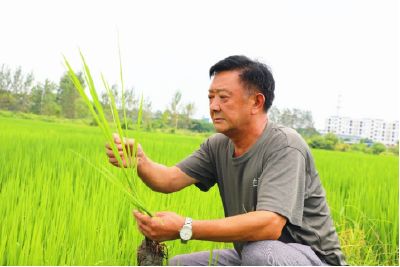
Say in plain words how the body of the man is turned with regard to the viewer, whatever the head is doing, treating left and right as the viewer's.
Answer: facing the viewer and to the left of the viewer

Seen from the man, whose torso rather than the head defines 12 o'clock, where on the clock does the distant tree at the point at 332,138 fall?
The distant tree is roughly at 5 o'clock from the man.

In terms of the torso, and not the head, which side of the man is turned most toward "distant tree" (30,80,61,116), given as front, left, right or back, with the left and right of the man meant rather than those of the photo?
right

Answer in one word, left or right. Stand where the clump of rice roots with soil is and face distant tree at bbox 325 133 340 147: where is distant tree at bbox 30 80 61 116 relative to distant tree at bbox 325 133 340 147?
left

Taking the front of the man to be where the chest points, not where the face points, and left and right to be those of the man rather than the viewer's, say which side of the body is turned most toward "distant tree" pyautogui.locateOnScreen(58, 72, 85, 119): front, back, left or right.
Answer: right

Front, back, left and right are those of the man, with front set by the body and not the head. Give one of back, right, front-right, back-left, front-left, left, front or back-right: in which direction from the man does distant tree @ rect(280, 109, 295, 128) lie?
back-right

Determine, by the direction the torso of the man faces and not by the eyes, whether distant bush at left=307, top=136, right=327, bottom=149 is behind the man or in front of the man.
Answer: behind

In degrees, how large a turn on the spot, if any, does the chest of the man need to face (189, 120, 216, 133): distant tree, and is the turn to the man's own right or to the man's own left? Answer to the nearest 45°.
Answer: approximately 135° to the man's own right
